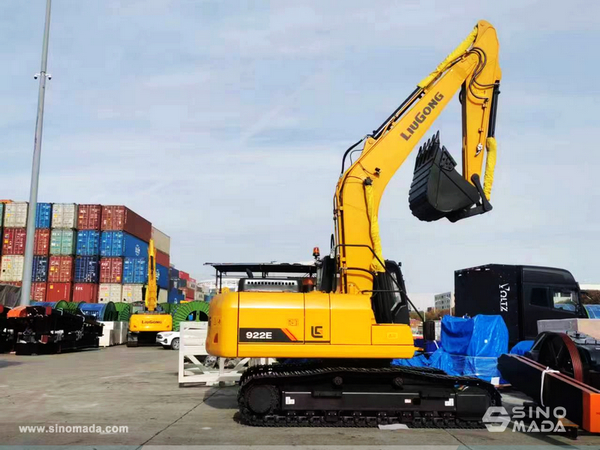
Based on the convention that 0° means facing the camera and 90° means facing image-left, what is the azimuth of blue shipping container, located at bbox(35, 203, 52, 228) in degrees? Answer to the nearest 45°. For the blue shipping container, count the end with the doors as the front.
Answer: approximately 0°

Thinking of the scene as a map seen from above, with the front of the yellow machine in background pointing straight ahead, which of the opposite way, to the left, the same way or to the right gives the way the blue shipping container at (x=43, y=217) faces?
the opposite way

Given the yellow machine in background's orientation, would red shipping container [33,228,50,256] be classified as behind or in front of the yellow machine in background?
in front

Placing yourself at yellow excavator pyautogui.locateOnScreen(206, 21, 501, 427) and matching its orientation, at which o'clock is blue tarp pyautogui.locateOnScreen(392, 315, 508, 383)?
The blue tarp is roughly at 10 o'clock from the yellow excavator.

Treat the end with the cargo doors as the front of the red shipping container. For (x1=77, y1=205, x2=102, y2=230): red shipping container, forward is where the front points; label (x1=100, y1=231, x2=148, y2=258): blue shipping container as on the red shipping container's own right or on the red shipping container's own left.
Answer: on the red shipping container's own left
